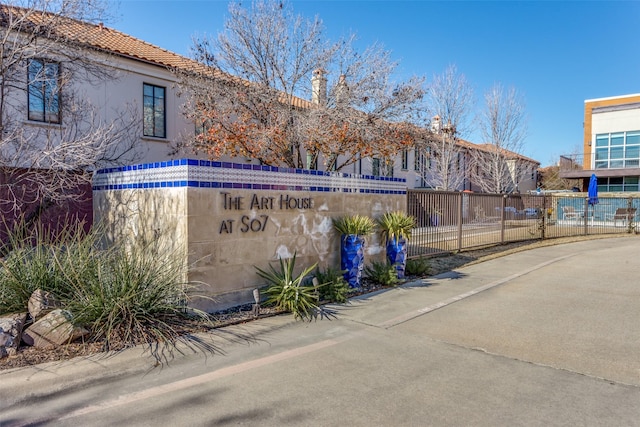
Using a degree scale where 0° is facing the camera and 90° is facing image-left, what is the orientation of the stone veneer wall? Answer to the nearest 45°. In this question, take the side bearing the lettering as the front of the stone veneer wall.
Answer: approximately 315°

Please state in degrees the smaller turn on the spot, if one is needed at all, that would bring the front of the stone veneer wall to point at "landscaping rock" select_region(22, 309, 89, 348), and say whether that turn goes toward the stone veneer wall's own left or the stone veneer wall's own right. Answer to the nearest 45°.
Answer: approximately 90° to the stone veneer wall's own right

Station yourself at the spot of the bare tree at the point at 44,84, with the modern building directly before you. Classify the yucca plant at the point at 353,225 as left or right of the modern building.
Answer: right

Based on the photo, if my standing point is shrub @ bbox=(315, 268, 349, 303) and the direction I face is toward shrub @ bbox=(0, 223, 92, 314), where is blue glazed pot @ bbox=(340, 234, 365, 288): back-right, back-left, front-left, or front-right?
back-right

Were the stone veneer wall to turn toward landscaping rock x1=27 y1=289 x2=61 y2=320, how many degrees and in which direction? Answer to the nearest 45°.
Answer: approximately 90° to its right

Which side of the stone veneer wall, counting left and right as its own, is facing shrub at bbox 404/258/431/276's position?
left

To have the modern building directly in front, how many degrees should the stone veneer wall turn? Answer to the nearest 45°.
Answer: approximately 90° to its left

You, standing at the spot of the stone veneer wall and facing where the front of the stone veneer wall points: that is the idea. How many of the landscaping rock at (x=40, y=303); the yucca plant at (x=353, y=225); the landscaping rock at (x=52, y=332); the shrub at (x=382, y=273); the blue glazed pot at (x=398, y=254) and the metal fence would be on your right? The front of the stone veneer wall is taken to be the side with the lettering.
2

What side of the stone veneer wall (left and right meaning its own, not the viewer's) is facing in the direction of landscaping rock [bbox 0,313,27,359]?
right

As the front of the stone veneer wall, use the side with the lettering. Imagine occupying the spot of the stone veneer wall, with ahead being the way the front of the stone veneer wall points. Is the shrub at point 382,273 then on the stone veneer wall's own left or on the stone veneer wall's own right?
on the stone veneer wall's own left
